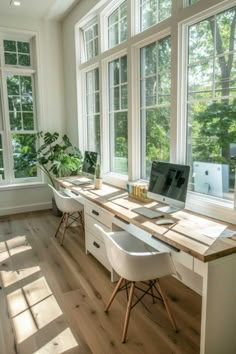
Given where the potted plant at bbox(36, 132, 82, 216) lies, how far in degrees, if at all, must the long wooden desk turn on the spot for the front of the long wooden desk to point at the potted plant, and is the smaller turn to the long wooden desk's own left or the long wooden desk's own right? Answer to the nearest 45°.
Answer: approximately 90° to the long wooden desk's own right

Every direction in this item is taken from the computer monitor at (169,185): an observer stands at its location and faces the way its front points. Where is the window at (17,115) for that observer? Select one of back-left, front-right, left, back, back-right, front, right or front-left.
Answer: right

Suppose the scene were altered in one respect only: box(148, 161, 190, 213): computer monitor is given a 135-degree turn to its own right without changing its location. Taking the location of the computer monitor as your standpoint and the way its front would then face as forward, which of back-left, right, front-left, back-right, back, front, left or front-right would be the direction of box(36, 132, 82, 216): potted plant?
front-left

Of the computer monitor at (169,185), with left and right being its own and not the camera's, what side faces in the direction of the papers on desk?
left

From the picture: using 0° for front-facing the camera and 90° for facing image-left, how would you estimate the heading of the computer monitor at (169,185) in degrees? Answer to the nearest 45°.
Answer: approximately 45°

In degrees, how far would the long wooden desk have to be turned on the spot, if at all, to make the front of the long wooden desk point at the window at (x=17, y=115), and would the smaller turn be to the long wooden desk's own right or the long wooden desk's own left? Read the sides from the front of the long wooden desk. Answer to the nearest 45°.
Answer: approximately 90° to the long wooden desk's own right

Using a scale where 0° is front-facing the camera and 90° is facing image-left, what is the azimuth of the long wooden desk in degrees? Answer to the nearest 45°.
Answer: approximately 45°
